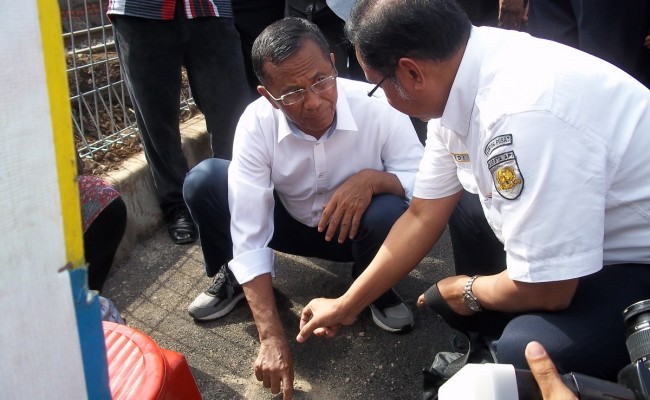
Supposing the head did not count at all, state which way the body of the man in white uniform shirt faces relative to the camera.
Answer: to the viewer's left

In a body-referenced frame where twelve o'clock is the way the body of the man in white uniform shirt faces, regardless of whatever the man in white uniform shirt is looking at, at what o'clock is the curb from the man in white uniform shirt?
The curb is roughly at 1 o'clock from the man in white uniform shirt.

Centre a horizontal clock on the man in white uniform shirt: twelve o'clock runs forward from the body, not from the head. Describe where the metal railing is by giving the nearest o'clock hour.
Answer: The metal railing is roughly at 1 o'clock from the man in white uniform shirt.
